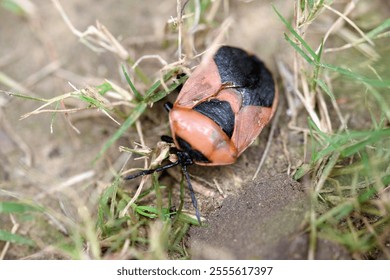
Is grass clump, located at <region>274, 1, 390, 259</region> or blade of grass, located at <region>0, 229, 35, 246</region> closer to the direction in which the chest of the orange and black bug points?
the blade of grass

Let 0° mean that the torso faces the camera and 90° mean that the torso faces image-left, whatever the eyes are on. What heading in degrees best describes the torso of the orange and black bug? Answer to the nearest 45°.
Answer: approximately 45°

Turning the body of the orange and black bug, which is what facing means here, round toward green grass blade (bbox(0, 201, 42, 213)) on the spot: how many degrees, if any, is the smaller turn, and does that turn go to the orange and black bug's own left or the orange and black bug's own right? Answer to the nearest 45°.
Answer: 0° — it already faces it

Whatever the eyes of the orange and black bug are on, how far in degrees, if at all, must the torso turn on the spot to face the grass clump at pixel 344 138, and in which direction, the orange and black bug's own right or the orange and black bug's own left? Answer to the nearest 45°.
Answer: approximately 135° to the orange and black bug's own left

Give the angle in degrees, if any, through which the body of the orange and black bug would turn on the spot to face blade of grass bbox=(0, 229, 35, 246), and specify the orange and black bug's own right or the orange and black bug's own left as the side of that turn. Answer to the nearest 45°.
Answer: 0° — it already faces it
